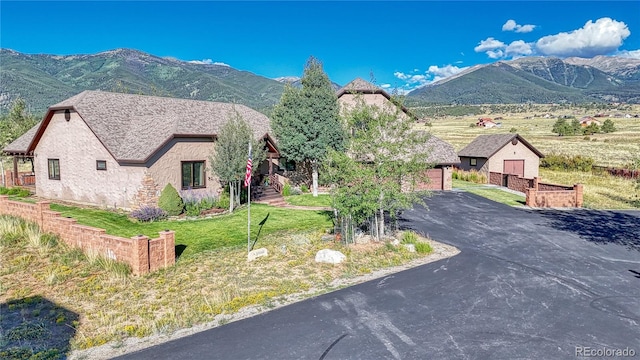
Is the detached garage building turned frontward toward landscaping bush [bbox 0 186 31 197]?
no

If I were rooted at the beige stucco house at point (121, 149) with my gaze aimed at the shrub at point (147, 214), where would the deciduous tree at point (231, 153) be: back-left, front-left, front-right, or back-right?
front-left

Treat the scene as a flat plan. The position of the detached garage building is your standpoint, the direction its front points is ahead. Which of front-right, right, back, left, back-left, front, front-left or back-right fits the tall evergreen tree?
right

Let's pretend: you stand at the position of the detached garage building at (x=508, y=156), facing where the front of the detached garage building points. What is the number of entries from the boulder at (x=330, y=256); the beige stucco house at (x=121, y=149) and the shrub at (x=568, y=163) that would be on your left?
1

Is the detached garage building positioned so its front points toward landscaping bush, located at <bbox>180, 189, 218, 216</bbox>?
no

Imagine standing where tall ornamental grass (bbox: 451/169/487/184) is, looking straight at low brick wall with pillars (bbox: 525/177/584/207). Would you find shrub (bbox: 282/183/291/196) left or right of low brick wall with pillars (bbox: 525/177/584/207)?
right

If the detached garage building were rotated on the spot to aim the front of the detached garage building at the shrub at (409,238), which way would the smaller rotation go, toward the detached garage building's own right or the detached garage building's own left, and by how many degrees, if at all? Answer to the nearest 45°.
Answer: approximately 45° to the detached garage building's own right

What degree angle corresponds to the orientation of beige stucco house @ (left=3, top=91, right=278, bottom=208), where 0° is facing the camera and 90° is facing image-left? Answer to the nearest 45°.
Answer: approximately 315°

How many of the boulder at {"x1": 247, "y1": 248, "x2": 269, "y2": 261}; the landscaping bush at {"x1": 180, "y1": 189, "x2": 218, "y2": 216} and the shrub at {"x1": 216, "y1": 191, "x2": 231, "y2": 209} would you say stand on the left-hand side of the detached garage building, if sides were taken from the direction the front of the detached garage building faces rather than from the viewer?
0

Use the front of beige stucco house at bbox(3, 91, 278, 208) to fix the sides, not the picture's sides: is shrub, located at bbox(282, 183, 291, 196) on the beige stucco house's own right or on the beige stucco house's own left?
on the beige stucco house's own left

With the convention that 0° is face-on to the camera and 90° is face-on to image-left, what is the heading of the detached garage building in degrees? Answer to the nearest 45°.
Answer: approximately 315°

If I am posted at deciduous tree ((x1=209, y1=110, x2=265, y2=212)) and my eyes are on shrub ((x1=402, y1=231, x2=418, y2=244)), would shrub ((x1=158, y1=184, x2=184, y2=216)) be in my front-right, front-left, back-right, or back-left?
back-right

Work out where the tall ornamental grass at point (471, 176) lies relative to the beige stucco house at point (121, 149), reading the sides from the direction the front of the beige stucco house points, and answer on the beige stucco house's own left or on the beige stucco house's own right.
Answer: on the beige stucco house's own left

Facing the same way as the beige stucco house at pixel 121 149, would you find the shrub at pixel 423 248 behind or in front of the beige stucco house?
in front

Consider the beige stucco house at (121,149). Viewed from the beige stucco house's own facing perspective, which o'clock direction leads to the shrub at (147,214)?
The shrub is roughly at 1 o'clock from the beige stucco house.

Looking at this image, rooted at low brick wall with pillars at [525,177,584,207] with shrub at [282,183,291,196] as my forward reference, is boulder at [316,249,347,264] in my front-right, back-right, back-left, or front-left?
front-left

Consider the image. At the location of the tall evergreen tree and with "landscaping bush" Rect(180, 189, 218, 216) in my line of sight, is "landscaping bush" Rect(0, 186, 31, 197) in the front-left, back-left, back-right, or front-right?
front-right

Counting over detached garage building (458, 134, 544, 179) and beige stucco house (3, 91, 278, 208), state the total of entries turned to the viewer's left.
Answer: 0
